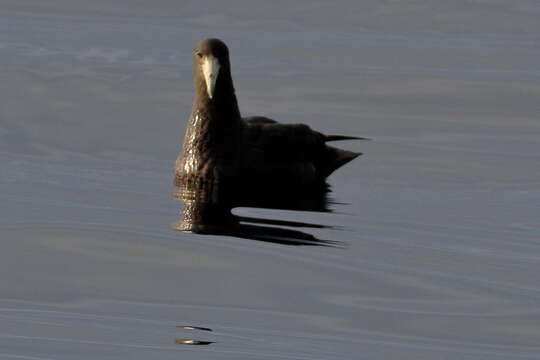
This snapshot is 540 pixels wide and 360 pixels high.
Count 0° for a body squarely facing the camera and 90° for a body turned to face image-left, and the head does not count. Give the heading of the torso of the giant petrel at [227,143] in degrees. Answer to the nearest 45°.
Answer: approximately 45°
